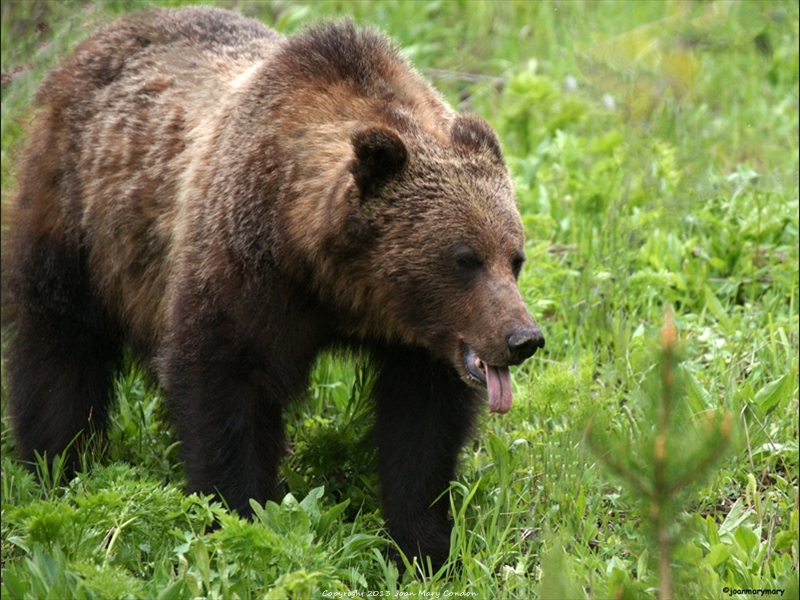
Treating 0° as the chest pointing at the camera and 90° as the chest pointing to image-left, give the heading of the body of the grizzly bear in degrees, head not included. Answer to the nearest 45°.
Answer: approximately 315°

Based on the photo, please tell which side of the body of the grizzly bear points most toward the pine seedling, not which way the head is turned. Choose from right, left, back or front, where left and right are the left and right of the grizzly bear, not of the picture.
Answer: front
